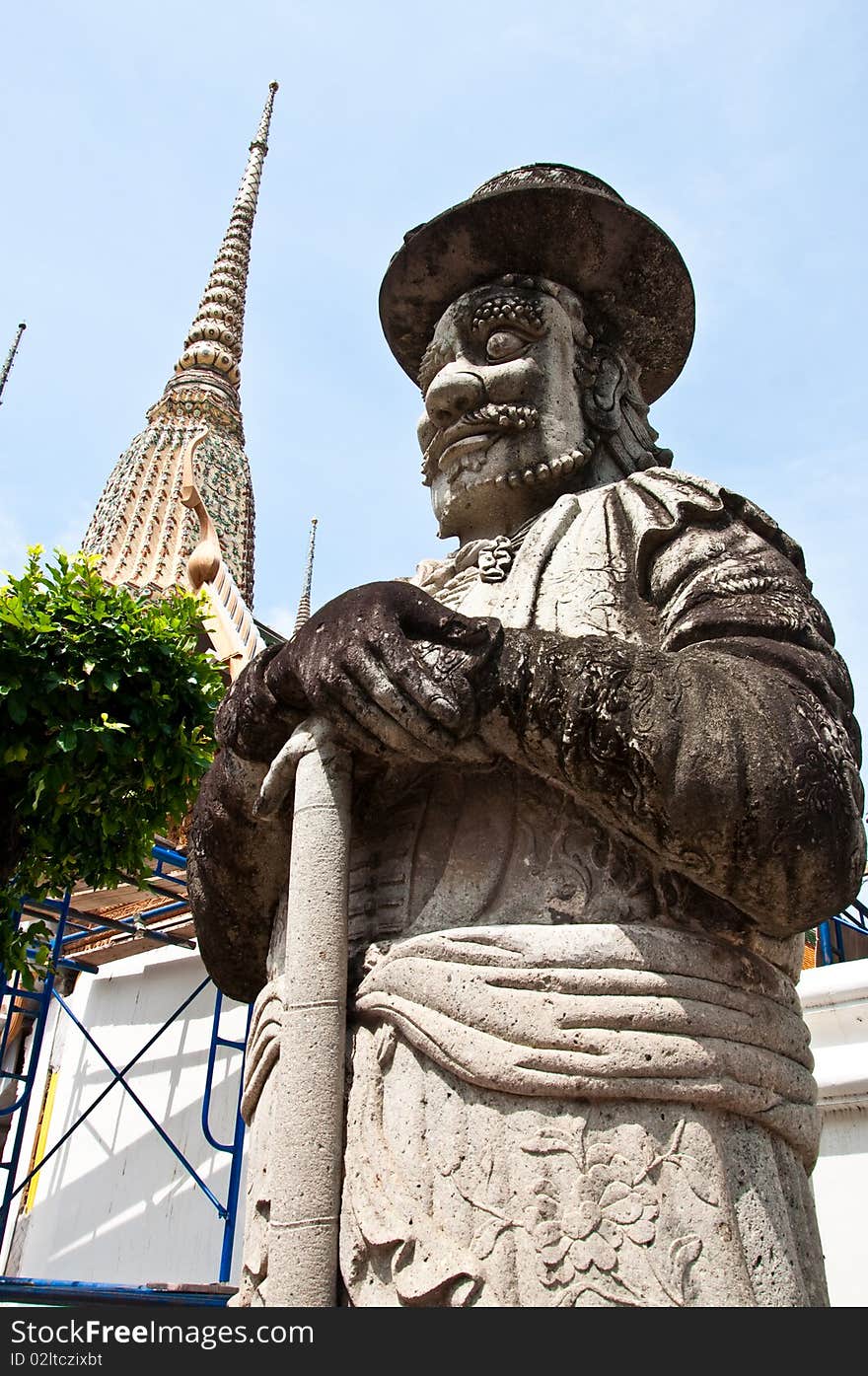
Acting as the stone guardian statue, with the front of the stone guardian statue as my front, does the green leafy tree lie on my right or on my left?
on my right

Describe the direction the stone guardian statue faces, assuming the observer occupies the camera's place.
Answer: facing the viewer and to the left of the viewer

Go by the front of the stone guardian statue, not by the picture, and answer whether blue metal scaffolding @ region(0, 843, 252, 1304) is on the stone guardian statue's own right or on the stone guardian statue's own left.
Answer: on the stone guardian statue's own right
